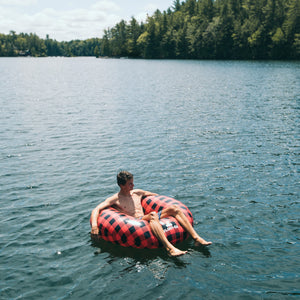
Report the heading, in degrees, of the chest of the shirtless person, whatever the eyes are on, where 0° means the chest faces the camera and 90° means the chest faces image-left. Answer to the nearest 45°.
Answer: approximately 315°
